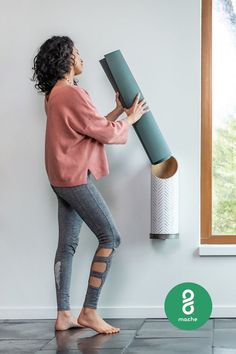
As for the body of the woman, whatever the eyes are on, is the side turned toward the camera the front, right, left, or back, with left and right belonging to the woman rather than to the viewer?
right

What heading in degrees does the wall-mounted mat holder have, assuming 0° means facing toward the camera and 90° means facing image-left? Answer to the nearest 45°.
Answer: approximately 0°

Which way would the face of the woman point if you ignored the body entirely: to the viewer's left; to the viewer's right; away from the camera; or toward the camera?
to the viewer's right

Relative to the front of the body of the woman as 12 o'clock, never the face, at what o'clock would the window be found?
The window is roughly at 11 o'clock from the woman.

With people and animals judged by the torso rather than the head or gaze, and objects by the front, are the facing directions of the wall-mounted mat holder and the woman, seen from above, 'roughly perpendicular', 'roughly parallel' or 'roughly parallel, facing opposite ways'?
roughly perpendicular

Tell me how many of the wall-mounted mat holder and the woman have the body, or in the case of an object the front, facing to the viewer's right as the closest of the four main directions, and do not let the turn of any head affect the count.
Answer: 1
